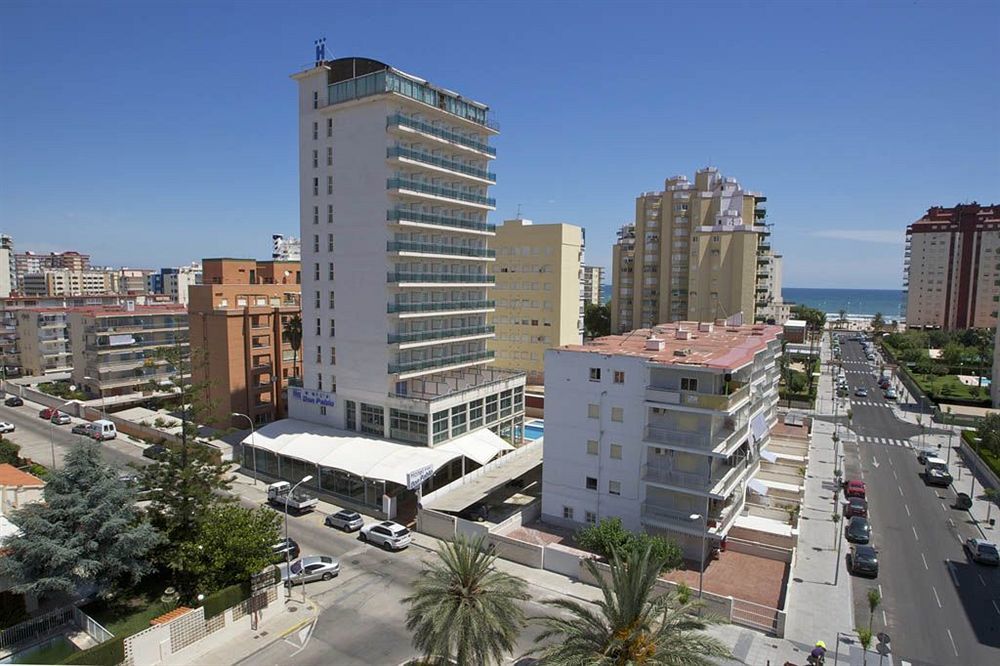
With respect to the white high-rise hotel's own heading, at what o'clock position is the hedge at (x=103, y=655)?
The hedge is roughly at 2 o'clock from the white high-rise hotel.

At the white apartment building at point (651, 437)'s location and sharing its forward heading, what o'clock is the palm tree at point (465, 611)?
The palm tree is roughly at 2 o'clock from the white apartment building.

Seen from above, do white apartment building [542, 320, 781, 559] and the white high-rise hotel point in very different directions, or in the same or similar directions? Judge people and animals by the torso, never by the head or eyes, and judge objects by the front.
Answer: same or similar directions

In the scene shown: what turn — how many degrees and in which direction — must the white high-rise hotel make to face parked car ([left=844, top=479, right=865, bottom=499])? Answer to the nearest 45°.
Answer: approximately 45° to its left

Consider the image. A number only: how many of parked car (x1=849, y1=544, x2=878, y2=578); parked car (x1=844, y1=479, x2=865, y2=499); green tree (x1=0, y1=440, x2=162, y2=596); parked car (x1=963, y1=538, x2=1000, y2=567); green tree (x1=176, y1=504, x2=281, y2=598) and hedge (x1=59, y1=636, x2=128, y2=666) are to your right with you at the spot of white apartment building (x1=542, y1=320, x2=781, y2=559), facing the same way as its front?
3

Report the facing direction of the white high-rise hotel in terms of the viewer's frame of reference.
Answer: facing the viewer and to the right of the viewer

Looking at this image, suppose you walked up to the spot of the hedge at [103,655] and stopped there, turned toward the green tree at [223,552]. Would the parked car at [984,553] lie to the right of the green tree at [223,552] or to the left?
right

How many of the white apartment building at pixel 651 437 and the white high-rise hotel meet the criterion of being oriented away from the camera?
0

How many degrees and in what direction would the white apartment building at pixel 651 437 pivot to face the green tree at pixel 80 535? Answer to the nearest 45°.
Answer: approximately 90° to its right

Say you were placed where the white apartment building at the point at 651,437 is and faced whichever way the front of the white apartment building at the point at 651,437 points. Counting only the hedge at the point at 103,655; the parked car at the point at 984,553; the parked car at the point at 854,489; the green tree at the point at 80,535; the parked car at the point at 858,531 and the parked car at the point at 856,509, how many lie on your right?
2

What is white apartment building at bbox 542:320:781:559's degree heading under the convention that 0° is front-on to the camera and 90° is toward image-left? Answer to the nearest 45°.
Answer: approximately 315°
